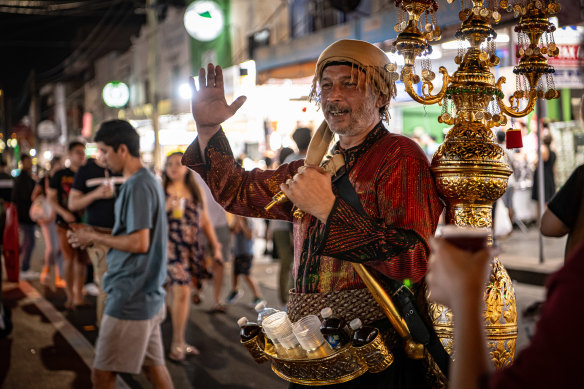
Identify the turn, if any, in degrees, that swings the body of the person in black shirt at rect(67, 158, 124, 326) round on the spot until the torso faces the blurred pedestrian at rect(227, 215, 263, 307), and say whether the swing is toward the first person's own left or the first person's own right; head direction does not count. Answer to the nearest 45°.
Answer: approximately 90° to the first person's own left

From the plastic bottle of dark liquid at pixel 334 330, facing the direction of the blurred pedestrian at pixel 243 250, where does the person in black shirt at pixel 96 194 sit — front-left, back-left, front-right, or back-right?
front-left

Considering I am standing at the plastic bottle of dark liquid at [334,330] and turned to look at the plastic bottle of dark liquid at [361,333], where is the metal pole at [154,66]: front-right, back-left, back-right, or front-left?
back-left

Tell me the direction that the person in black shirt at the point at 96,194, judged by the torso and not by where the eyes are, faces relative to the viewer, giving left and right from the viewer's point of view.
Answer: facing the viewer and to the right of the viewer

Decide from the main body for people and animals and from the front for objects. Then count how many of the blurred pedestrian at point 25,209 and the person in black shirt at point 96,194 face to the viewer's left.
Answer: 0

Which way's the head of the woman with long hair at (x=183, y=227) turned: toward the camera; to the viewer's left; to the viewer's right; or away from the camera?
toward the camera
